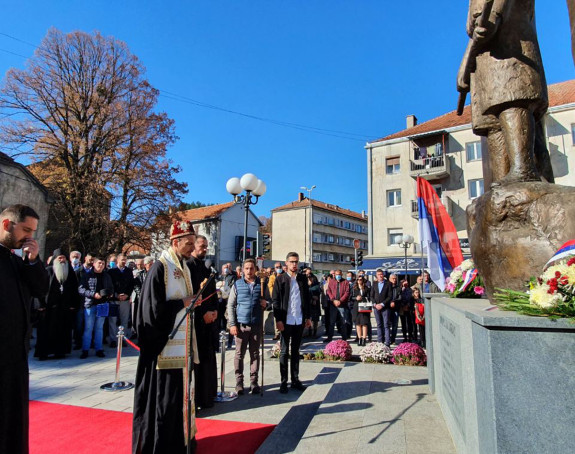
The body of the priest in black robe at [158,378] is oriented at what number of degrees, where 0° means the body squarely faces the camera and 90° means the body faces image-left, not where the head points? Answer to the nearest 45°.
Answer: approximately 270°

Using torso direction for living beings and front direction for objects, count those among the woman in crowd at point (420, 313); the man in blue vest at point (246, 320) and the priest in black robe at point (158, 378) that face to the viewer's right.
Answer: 1

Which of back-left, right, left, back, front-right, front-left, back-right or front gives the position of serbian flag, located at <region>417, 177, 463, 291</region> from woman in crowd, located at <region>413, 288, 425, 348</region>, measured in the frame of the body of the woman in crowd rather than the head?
front-left

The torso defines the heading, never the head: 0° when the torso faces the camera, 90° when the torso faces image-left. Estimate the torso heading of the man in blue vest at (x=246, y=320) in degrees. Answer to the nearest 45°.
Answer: approximately 0°

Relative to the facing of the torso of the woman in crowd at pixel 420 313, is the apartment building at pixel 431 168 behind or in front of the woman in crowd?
behind

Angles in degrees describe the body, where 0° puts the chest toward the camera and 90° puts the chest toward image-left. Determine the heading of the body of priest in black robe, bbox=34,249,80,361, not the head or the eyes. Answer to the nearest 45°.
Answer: approximately 0°

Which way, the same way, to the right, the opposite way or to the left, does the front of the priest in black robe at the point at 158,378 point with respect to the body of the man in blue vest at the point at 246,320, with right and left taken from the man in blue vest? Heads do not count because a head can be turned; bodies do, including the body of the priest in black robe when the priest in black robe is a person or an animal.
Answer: to the left

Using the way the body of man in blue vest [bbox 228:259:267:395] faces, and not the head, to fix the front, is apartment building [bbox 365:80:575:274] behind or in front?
behind

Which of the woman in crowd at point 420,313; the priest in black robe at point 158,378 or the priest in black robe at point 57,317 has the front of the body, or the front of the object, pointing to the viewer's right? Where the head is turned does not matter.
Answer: the priest in black robe at point 158,378

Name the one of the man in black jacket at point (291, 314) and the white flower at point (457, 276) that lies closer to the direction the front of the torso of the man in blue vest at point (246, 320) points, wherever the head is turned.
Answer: the white flower

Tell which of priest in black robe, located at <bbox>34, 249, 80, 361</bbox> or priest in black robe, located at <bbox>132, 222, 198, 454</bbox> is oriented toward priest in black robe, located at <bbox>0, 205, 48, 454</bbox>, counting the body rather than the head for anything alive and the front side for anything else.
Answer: priest in black robe, located at <bbox>34, 249, 80, 361</bbox>
